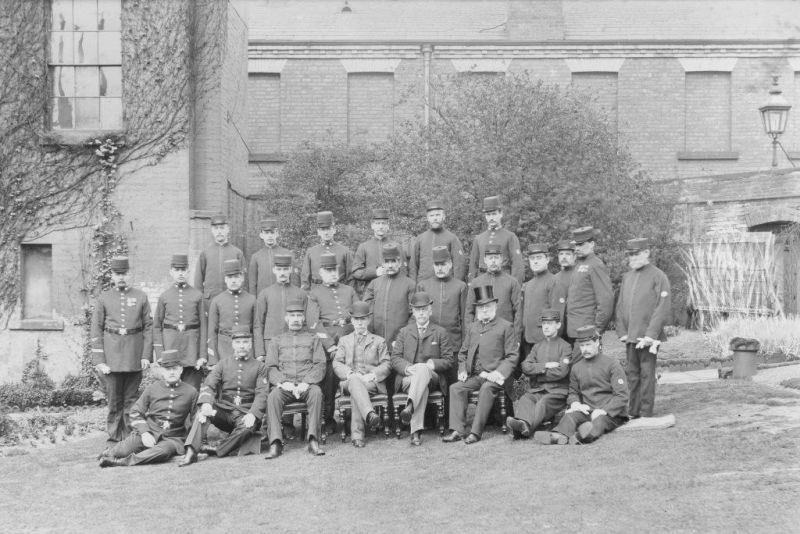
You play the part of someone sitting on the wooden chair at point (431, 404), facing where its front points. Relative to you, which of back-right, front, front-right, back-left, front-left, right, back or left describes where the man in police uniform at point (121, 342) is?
right

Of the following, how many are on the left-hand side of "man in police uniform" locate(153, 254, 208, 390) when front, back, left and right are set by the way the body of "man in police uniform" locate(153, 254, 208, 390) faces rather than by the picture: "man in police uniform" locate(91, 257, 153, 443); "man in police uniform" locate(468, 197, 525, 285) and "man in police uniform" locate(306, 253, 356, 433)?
2

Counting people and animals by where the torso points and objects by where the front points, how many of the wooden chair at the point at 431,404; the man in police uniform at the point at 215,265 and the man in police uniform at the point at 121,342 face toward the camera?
3

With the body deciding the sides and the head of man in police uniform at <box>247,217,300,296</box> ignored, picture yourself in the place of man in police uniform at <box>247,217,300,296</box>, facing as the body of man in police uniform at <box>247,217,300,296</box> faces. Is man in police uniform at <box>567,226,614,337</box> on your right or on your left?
on your left

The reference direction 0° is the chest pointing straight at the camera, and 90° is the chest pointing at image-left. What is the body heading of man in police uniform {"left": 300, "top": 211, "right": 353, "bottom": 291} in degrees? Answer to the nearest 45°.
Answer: approximately 0°

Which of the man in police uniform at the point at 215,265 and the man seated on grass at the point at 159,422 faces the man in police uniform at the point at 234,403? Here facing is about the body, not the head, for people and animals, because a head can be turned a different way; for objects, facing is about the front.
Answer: the man in police uniform at the point at 215,265

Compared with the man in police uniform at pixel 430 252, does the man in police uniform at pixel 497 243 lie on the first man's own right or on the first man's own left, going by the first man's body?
on the first man's own left

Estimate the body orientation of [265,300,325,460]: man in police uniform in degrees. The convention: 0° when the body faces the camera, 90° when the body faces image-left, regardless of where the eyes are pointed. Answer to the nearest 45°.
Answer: approximately 0°

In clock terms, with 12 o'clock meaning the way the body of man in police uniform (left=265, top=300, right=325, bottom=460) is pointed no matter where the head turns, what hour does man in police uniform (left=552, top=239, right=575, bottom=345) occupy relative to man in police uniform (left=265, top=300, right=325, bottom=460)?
man in police uniform (left=552, top=239, right=575, bottom=345) is roughly at 9 o'clock from man in police uniform (left=265, top=300, right=325, bottom=460).
